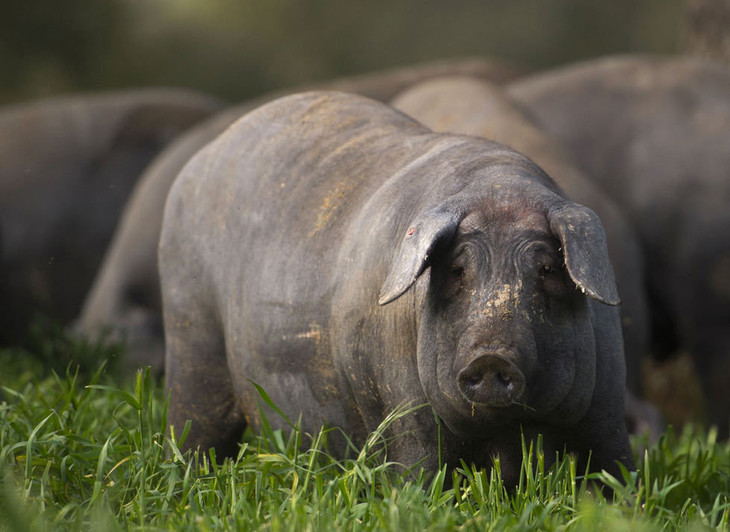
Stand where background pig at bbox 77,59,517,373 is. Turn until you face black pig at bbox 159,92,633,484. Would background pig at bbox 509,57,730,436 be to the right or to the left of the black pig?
left

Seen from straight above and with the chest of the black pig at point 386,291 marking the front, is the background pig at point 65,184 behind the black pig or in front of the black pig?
behind

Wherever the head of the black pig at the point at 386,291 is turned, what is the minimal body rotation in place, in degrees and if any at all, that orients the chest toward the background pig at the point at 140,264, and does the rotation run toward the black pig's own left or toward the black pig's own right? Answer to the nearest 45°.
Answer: approximately 180°

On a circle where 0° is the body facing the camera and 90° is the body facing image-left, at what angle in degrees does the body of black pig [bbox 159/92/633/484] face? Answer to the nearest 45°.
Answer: approximately 315°

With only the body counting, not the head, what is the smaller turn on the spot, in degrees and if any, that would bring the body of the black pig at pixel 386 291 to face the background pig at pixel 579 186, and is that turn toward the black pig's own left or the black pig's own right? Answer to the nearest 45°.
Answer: approximately 135° to the black pig's own left
